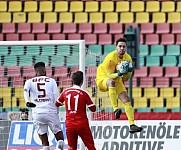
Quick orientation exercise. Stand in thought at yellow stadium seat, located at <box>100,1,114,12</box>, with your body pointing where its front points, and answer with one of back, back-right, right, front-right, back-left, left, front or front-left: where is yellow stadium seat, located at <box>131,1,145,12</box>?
left

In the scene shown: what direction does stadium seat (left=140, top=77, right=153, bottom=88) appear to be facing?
toward the camera

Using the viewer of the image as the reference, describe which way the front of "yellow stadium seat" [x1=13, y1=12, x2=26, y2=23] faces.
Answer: facing the viewer

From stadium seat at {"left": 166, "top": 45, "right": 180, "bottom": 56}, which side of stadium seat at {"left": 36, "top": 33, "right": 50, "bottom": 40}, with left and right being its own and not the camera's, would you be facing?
left

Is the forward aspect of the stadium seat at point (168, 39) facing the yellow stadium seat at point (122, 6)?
no

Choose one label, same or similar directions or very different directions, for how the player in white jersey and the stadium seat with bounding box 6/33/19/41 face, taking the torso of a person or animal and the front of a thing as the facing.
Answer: very different directions

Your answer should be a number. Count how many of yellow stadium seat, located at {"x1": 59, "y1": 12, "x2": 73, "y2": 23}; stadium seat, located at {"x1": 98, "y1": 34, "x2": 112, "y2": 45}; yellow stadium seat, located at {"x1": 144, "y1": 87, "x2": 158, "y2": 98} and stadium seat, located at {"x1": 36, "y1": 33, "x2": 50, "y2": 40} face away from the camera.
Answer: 0

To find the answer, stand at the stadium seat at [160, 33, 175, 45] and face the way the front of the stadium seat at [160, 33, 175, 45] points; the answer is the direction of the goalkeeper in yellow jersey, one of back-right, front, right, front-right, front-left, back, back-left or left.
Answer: front

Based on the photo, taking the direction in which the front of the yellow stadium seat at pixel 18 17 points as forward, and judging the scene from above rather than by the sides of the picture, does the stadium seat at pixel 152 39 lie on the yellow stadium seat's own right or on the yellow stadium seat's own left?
on the yellow stadium seat's own left

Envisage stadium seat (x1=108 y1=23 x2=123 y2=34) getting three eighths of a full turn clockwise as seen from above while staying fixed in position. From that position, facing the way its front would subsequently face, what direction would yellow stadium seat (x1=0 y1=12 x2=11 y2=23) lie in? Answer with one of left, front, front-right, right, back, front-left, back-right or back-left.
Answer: front-left

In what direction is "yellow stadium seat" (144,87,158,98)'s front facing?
toward the camera

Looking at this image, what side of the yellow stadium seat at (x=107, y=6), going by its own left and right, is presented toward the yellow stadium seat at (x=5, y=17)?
right

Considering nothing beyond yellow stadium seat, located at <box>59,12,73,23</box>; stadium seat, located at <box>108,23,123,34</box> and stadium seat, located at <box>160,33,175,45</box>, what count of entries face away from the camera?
0

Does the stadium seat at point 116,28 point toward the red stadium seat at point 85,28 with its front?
no

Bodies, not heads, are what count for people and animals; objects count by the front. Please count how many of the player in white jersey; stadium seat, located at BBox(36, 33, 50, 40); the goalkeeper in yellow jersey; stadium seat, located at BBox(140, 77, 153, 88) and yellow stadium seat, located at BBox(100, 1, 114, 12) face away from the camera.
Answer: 1

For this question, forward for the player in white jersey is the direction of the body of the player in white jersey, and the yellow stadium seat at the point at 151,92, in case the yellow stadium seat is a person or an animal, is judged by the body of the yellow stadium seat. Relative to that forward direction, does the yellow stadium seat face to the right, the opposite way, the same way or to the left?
the opposite way

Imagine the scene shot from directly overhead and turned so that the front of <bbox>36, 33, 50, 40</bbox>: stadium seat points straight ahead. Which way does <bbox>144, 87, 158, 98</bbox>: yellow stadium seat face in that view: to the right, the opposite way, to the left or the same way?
the same way

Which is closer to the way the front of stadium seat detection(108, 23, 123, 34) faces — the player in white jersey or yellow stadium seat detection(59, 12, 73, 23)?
the player in white jersey

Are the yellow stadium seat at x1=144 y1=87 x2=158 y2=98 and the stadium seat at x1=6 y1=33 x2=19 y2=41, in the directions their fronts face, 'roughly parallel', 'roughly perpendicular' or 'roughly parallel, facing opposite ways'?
roughly parallel
